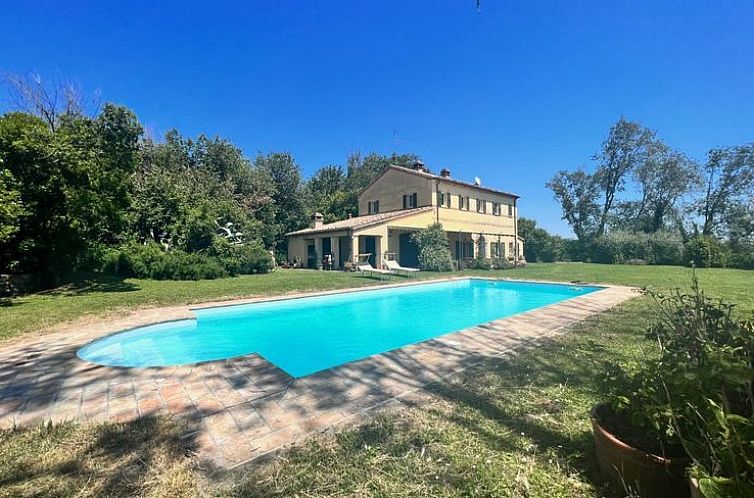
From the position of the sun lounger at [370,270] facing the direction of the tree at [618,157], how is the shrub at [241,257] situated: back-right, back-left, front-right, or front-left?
back-left

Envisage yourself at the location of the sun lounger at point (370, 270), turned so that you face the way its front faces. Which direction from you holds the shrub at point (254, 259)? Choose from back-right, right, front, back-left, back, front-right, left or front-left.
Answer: back-right

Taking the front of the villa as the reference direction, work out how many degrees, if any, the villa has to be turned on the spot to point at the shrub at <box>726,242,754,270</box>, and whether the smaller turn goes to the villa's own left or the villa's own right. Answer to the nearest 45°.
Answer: approximately 45° to the villa's own left

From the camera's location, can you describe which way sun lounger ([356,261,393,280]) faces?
facing the viewer and to the right of the viewer

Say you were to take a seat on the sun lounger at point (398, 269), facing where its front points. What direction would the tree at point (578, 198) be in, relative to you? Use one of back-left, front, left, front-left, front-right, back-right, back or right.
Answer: left

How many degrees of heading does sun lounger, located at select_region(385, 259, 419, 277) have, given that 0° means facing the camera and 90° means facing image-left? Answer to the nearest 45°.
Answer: approximately 315°

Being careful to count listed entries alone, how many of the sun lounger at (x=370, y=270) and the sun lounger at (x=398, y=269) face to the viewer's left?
0

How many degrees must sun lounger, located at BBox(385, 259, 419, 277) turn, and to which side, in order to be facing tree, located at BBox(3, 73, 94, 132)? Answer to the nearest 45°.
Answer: approximately 135° to its right

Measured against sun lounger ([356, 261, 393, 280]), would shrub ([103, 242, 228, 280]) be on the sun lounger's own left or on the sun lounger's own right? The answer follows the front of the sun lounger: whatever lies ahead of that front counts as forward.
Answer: on the sun lounger's own right

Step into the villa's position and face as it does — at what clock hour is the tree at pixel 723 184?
The tree is roughly at 10 o'clock from the villa.

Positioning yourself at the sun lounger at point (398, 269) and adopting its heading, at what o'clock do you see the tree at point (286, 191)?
The tree is roughly at 6 o'clock from the sun lounger.
